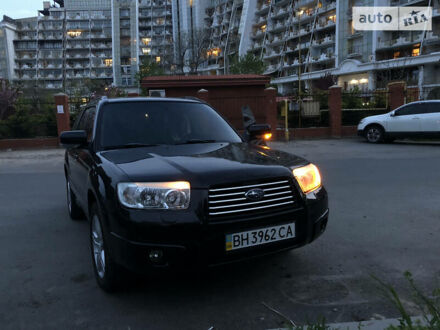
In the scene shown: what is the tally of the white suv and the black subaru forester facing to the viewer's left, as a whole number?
1

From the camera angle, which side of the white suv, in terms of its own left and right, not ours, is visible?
left

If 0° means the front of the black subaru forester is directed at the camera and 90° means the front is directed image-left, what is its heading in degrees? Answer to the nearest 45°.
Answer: approximately 315°

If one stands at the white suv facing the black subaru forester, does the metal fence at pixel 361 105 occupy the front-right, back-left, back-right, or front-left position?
back-right

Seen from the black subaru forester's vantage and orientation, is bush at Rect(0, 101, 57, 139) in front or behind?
behind

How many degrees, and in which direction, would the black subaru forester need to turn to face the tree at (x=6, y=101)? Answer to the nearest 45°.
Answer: approximately 180°

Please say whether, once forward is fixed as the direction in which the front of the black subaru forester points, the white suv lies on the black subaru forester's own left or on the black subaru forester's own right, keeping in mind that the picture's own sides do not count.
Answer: on the black subaru forester's own left

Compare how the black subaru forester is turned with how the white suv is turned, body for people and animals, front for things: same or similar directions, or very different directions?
very different directions
